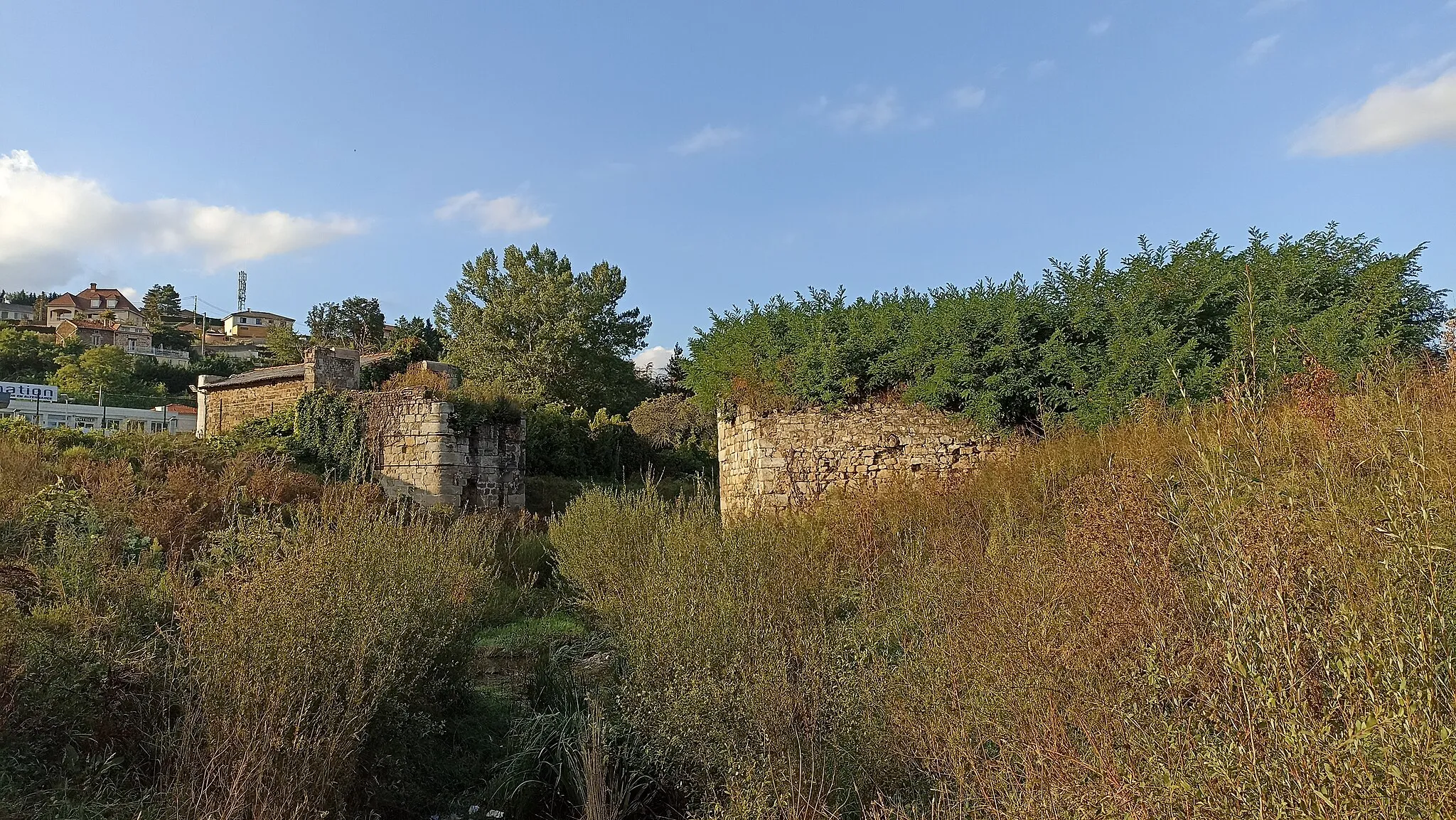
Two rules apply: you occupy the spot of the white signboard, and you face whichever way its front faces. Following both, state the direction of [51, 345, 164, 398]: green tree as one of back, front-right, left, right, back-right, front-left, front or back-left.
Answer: back

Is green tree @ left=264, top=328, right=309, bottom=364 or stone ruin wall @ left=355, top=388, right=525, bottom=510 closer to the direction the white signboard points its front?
the stone ruin wall

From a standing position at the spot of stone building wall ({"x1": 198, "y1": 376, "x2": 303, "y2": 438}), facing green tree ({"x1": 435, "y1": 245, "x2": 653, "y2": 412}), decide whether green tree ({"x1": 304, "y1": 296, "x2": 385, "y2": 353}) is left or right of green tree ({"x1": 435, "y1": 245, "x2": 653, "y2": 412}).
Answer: left

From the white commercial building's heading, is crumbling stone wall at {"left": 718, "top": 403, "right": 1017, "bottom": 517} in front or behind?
in front

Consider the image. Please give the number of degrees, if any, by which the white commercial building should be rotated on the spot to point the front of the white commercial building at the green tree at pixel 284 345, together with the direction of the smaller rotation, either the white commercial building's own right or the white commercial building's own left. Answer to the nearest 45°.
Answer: approximately 135° to the white commercial building's own left

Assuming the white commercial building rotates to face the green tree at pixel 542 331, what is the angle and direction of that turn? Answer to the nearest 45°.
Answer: approximately 90° to its left

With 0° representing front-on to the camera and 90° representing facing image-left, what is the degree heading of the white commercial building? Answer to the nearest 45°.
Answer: approximately 0°
